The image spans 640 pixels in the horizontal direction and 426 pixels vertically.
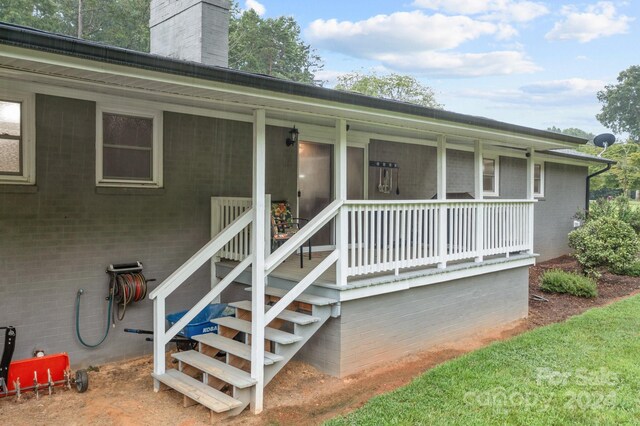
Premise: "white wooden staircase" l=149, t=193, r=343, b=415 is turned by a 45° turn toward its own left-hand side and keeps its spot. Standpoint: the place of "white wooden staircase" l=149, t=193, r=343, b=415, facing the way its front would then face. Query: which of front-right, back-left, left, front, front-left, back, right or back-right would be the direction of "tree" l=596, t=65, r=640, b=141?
back-left

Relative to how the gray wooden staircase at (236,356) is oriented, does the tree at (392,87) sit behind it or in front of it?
behind

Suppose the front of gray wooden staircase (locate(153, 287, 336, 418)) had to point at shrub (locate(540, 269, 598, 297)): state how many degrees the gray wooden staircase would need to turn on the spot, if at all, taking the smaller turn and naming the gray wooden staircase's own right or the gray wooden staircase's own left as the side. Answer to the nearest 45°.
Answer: approximately 180°

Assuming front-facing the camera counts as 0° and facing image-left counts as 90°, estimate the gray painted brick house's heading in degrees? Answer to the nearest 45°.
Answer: approximately 315°

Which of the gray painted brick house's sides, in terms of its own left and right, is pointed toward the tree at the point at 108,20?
back

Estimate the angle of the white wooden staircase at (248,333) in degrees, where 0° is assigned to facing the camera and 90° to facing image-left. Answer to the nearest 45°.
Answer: approximately 45°

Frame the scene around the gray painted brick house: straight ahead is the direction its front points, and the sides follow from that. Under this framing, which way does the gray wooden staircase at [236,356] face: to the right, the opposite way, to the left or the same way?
to the right

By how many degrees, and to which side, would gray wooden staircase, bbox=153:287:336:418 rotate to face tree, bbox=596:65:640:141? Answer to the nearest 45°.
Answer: approximately 180°

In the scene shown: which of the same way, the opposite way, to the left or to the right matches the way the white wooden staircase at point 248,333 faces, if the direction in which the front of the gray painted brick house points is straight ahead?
to the right

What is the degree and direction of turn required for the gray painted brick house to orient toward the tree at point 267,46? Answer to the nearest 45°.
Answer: approximately 135° to its left

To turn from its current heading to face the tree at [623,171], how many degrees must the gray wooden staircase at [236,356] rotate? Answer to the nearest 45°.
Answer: approximately 180°

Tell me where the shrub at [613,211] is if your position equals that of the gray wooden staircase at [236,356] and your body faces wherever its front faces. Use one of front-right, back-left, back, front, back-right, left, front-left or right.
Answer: back

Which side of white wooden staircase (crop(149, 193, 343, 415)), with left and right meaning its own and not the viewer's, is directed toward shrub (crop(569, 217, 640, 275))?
back
